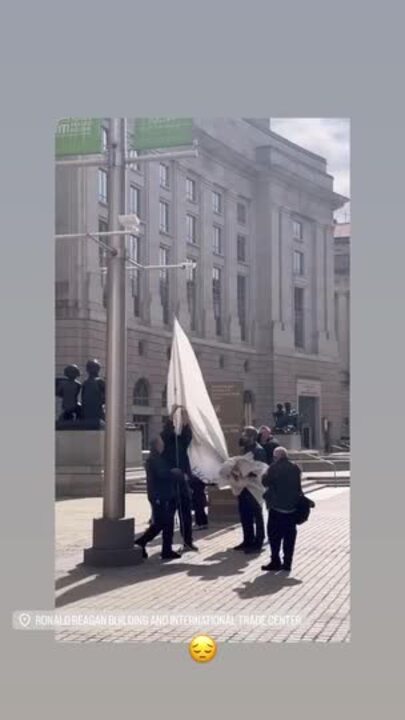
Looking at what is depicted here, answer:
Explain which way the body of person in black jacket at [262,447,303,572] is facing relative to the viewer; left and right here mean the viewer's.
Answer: facing away from the viewer and to the left of the viewer

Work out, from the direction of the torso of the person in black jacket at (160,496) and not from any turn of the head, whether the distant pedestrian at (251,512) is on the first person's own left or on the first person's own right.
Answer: on the first person's own right
